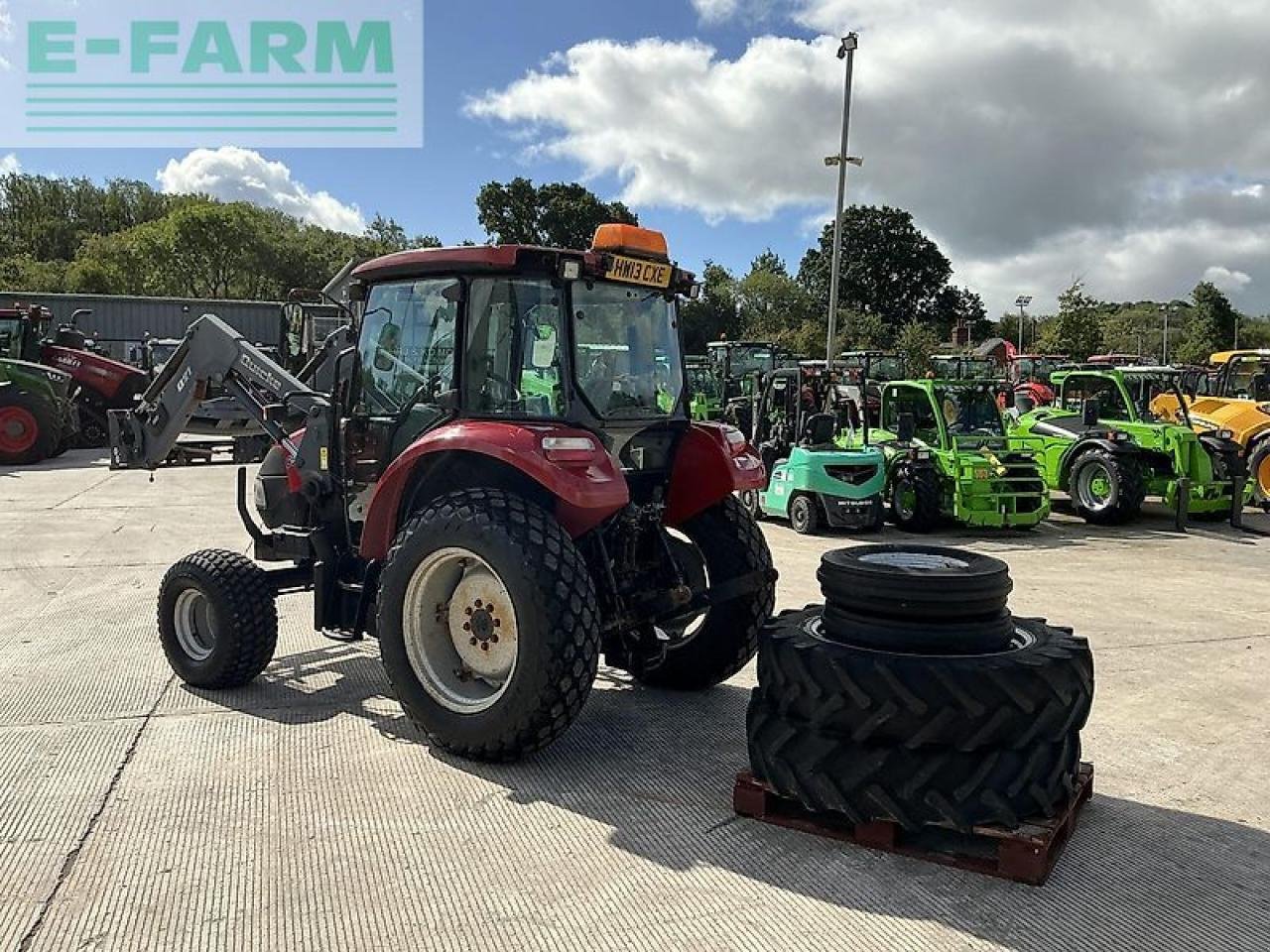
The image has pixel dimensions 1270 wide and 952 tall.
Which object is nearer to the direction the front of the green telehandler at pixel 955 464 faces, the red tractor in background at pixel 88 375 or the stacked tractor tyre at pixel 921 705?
the stacked tractor tyre

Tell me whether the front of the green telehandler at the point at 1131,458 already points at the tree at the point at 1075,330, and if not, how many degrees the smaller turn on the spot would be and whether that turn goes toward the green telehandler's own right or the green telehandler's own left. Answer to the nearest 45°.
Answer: approximately 135° to the green telehandler's own left

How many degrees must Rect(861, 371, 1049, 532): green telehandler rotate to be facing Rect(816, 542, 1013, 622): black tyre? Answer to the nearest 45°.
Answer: approximately 45° to its right

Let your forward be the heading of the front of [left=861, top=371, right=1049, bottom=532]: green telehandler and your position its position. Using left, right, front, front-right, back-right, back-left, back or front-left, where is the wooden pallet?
front-right

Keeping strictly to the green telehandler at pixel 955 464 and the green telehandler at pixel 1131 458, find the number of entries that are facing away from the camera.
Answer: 0

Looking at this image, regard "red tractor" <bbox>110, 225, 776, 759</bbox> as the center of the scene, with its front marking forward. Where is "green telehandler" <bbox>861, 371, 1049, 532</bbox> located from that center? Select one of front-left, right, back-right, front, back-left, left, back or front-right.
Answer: right

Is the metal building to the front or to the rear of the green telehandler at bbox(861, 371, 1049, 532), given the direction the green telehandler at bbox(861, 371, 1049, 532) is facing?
to the rear

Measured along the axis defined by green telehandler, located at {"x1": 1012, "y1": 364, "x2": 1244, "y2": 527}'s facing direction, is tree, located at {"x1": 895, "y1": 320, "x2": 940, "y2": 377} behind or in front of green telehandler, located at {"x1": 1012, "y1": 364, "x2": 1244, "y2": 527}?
behind

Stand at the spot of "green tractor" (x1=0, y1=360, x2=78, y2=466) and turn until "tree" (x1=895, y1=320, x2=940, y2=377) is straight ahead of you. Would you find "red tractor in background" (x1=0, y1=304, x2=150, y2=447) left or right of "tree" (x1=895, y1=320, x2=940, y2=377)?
left

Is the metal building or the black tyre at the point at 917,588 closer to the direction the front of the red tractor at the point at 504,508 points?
the metal building

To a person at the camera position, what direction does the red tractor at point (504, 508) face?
facing away from the viewer and to the left of the viewer

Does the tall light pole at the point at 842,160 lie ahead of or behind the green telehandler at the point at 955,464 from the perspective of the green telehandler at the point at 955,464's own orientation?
behind

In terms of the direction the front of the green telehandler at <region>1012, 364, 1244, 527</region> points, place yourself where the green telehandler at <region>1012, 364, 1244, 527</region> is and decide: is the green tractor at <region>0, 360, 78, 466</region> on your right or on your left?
on your right

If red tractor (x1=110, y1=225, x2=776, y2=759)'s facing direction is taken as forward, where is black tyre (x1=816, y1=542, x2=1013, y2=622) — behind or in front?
behind

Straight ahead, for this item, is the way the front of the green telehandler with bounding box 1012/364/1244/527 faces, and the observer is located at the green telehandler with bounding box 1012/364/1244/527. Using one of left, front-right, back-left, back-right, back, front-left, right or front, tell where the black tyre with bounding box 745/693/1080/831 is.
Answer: front-right

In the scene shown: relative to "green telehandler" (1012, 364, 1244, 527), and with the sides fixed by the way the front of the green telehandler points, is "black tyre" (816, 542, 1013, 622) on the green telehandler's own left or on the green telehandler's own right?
on the green telehandler's own right
